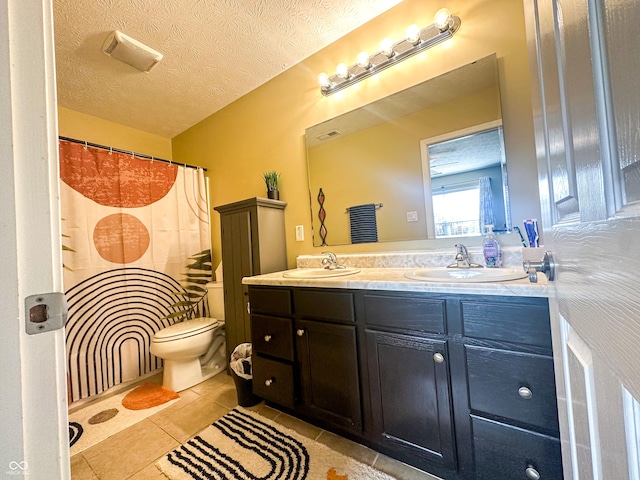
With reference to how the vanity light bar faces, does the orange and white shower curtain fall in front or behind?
in front

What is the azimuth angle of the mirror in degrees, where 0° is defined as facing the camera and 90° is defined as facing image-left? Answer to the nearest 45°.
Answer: approximately 45°

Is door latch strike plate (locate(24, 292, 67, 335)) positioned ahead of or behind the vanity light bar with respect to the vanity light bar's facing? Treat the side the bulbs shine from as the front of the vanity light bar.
ahead

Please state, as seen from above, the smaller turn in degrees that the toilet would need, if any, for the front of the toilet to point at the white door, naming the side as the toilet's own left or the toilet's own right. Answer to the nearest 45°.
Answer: approximately 45° to the toilet's own left

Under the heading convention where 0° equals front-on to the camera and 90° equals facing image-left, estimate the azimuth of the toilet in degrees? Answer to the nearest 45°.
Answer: approximately 45°

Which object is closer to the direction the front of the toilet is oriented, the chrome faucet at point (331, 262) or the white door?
the white door

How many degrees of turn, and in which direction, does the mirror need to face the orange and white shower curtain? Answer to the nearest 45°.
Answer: approximately 45° to its right

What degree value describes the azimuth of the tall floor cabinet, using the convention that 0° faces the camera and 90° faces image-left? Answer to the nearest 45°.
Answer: approximately 45°
